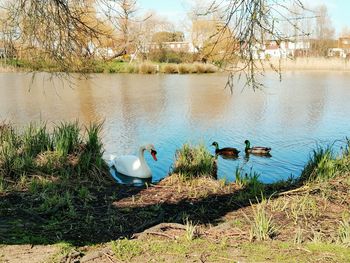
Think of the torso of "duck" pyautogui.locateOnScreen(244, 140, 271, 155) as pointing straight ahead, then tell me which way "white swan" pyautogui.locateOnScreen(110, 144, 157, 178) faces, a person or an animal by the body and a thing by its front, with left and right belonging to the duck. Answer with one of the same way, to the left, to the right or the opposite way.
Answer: the opposite way

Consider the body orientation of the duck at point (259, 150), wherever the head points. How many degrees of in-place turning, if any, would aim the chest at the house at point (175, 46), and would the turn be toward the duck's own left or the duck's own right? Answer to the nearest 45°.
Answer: approximately 90° to the duck's own right

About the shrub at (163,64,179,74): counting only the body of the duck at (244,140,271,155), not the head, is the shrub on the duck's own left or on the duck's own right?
on the duck's own right

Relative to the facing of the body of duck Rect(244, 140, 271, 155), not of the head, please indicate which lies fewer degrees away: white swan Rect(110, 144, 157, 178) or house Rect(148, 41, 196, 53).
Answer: the white swan

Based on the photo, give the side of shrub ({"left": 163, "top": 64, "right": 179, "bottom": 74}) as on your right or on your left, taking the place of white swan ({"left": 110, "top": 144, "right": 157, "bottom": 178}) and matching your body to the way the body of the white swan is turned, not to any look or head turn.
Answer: on your left

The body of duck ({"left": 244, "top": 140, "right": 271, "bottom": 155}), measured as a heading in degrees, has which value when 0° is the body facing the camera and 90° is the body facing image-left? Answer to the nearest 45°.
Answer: approximately 90°

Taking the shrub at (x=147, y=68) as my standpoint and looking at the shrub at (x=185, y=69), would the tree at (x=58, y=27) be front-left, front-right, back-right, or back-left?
back-right

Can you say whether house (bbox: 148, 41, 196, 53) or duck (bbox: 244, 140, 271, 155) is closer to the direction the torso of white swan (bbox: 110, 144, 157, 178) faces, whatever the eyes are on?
the duck

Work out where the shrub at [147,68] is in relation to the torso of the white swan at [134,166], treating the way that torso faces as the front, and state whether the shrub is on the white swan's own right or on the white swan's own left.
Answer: on the white swan's own left

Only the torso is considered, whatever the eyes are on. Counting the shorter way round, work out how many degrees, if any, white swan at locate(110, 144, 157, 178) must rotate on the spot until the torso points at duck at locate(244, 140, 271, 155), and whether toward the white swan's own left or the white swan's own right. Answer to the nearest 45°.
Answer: approximately 45° to the white swan's own left

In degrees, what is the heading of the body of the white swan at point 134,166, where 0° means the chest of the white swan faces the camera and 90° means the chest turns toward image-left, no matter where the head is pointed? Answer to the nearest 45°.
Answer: approximately 270°

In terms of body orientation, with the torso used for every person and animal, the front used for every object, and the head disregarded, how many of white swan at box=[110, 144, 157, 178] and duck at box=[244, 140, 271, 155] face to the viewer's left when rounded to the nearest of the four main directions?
1

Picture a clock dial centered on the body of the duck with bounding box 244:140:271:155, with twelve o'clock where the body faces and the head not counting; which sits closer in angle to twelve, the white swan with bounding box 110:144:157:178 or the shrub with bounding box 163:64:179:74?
the white swan
